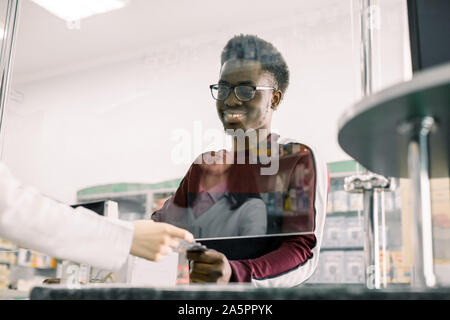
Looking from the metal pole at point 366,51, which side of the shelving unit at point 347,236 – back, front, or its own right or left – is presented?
front

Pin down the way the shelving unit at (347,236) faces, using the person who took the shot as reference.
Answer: facing the viewer

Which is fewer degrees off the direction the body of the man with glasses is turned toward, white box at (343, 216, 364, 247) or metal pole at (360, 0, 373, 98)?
the metal pole

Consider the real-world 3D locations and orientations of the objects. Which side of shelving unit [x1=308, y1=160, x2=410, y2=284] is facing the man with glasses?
front

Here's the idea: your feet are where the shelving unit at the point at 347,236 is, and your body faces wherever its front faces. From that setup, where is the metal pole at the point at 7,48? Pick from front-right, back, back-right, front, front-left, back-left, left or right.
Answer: front-right

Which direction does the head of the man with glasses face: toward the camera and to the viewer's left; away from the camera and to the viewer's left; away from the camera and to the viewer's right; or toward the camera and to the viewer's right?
toward the camera and to the viewer's left

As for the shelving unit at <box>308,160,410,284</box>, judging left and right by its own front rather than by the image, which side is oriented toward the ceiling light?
right

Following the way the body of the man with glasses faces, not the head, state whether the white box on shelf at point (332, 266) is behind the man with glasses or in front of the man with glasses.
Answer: behind

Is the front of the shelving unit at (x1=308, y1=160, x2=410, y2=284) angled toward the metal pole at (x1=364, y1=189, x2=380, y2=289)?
yes

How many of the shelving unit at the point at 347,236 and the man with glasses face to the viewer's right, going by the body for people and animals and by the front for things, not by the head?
0

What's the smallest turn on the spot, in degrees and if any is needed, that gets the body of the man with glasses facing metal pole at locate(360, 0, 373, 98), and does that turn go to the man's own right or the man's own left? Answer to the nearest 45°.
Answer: approximately 45° to the man's own left
